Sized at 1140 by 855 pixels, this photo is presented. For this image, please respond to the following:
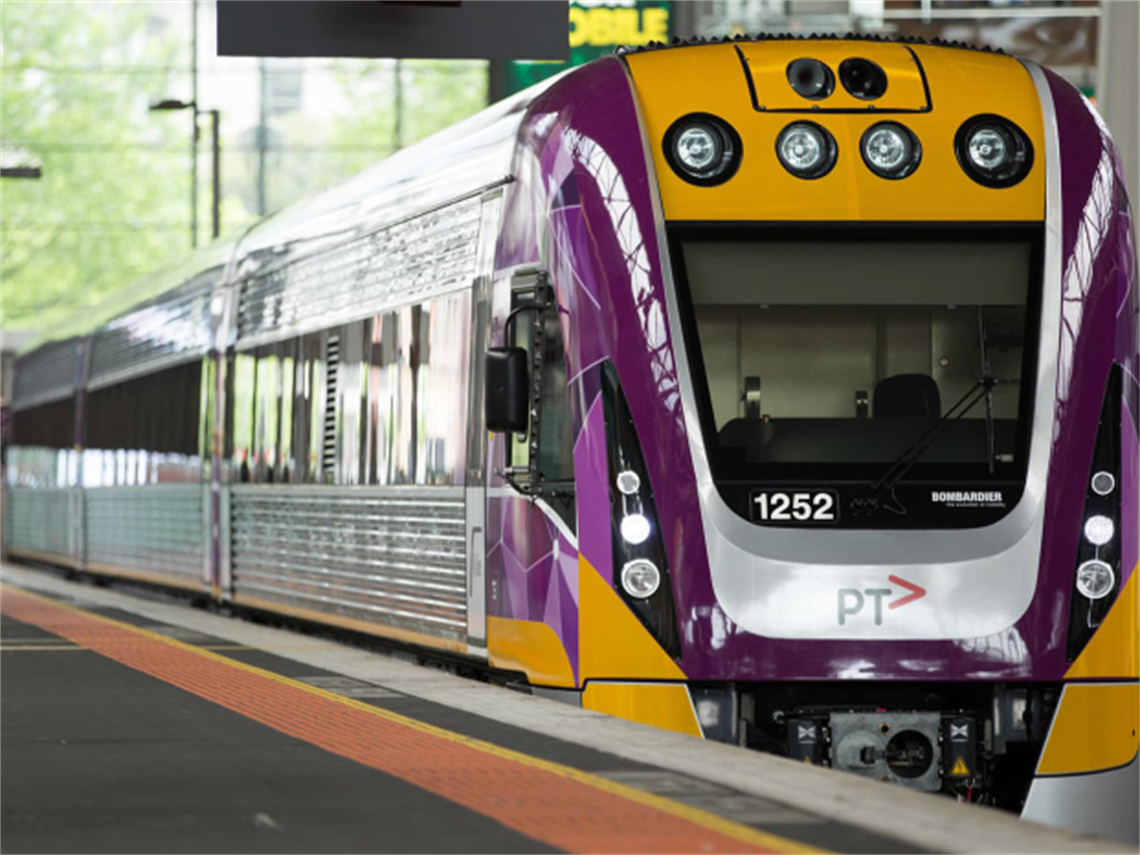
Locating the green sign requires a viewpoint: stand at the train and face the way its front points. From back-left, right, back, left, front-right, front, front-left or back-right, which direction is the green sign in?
back

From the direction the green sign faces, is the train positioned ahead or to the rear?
ahead

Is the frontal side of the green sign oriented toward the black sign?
yes

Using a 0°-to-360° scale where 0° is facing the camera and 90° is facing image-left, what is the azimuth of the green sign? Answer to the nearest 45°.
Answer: approximately 0°

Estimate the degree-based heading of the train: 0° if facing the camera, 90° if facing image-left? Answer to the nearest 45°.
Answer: approximately 0°

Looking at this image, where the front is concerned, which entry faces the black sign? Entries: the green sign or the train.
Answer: the green sign

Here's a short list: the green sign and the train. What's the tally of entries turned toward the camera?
2
